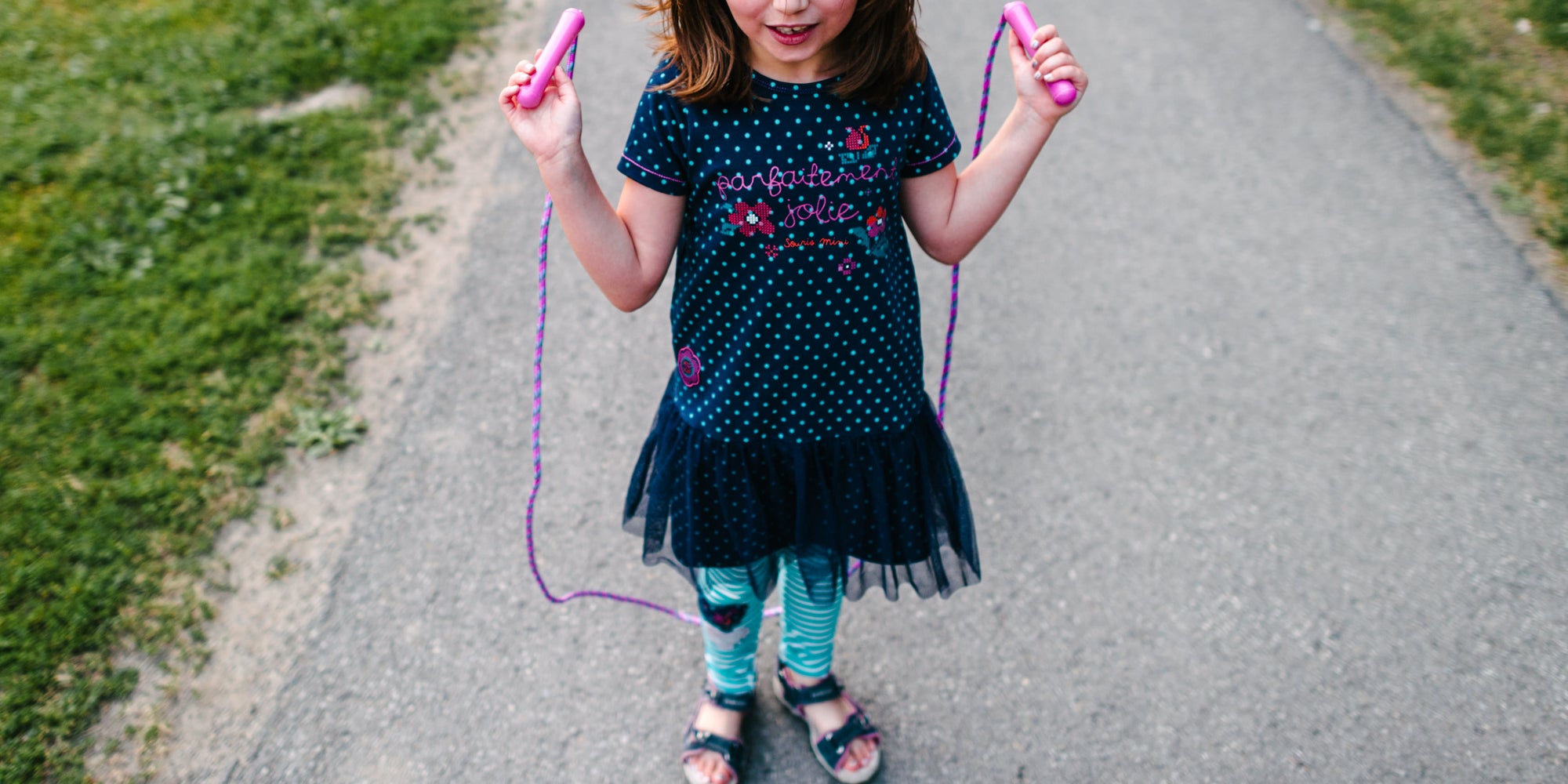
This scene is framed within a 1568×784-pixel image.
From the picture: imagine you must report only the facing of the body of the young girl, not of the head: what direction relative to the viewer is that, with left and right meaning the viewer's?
facing the viewer

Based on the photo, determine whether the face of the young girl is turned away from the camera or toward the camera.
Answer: toward the camera
